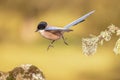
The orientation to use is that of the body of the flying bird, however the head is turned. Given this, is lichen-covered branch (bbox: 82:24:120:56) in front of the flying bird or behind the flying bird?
behind

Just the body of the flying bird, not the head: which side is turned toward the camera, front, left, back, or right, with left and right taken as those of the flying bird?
left
